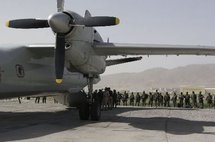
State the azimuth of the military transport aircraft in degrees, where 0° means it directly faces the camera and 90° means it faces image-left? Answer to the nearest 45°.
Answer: approximately 45°

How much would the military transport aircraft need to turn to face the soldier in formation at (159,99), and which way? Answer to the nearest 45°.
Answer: approximately 180°

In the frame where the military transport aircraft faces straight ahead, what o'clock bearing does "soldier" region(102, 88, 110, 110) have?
The soldier is roughly at 5 o'clock from the military transport aircraft.
